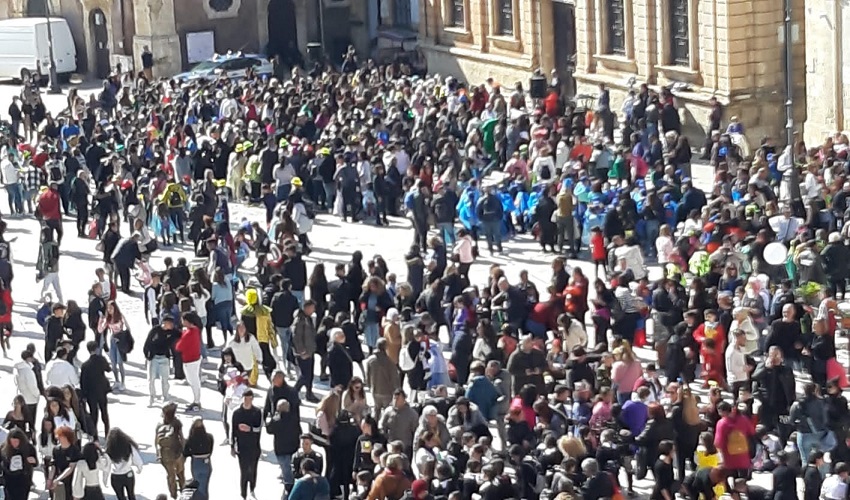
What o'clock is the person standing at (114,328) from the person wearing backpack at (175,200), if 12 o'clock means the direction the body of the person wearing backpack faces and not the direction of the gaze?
The person standing is roughly at 6 o'clock from the person wearing backpack.

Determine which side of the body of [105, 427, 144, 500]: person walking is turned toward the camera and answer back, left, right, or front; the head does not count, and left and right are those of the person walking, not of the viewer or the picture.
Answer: back

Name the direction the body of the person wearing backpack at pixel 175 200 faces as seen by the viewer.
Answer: away from the camera

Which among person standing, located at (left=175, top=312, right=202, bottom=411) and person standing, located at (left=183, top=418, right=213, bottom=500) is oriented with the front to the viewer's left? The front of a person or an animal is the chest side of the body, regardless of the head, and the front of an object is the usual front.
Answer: person standing, located at (left=175, top=312, right=202, bottom=411)

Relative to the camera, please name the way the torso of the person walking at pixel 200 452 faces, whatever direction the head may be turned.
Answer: away from the camera

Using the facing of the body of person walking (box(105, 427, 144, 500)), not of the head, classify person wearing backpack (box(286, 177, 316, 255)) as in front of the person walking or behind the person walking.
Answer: in front

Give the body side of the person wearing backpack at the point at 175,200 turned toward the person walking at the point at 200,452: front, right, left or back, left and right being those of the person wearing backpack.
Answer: back

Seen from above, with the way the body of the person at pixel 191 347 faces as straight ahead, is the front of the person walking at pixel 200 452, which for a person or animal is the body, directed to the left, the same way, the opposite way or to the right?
to the right

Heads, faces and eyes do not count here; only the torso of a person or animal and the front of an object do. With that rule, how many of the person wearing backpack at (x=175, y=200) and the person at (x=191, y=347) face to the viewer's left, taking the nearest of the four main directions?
1

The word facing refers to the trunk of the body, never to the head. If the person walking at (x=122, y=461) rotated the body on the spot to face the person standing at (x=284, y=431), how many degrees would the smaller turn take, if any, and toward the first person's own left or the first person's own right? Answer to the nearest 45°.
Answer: approximately 90° to the first person's own right

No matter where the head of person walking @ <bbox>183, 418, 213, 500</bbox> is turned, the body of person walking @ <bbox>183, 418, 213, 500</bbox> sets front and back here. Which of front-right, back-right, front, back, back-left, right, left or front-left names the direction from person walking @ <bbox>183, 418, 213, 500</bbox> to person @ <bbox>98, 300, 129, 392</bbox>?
front
